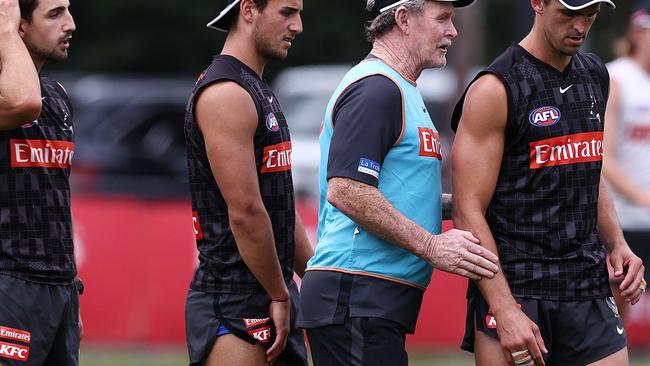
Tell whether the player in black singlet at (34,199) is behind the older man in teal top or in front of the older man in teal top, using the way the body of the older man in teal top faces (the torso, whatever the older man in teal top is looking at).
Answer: behind

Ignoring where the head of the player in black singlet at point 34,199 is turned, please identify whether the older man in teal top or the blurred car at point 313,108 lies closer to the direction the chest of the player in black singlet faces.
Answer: the older man in teal top

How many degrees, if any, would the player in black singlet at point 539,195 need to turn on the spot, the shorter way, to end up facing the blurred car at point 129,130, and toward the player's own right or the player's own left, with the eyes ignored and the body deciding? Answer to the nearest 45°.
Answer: approximately 180°

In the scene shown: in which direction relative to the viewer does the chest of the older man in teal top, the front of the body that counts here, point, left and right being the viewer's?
facing to the right of the viewer

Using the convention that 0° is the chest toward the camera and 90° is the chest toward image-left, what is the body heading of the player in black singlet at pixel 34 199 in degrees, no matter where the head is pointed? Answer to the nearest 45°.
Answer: approximately 315°

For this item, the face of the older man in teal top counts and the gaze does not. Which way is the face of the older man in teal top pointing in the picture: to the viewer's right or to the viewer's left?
to the viewer's right

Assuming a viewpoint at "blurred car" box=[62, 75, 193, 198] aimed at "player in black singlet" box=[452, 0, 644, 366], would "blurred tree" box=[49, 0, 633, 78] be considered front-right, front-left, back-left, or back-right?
back-left

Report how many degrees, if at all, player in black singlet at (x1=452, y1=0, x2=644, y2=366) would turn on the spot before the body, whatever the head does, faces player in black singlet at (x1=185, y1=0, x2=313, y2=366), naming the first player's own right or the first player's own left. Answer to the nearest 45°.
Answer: approximately 135° to the first player's own right

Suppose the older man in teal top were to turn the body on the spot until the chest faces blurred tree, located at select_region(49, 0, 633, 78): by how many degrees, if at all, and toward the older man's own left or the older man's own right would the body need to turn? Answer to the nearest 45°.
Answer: approximately 90° to the older man's own left

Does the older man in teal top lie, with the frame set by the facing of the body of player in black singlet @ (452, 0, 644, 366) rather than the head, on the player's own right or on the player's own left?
on the player's own right

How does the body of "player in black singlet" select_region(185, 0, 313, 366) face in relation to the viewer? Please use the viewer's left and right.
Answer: facing to the right of the viewer

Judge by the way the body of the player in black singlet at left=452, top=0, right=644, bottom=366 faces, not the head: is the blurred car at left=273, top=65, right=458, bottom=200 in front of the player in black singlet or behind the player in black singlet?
behind
